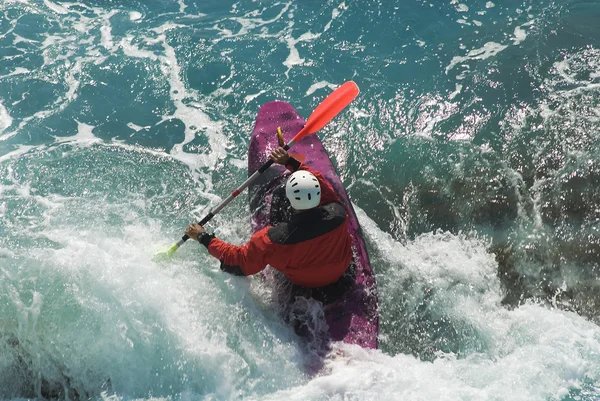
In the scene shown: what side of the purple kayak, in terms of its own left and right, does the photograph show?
back

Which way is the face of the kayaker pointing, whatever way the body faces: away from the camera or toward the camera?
away from the camera
